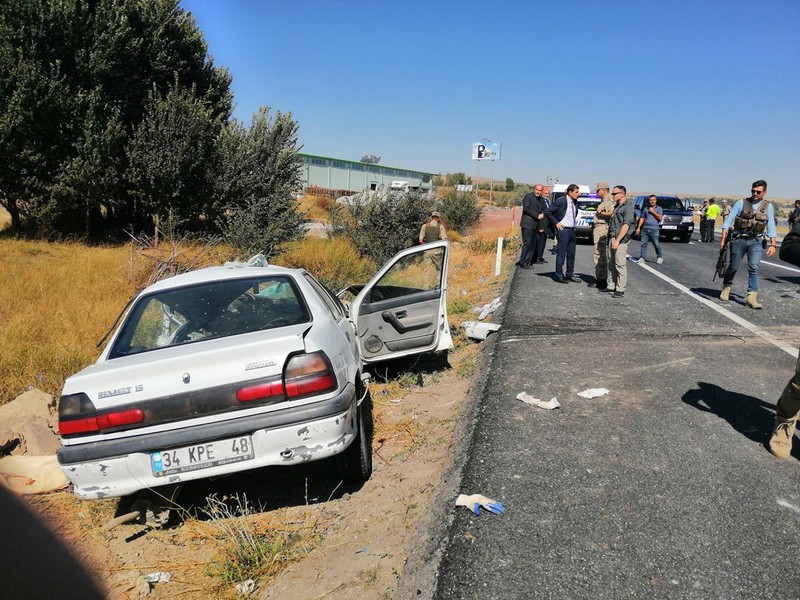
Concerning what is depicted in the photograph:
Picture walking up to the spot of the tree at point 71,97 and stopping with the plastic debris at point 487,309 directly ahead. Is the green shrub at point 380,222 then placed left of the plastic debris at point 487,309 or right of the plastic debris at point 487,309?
left

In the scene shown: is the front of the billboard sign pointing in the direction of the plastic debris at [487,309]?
yes

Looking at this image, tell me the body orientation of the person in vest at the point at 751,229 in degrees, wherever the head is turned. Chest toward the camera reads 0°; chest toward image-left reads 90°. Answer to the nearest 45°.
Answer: approximately 0°

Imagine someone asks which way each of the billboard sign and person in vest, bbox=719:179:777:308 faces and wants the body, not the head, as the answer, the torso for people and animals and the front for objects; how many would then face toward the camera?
2

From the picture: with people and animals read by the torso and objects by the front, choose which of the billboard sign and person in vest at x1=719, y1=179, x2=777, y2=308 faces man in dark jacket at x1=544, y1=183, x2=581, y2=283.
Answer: the billboard sign

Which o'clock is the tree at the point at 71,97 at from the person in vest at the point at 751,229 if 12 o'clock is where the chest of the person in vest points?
The tree is roughly at 3 o'clock from the person in vest.

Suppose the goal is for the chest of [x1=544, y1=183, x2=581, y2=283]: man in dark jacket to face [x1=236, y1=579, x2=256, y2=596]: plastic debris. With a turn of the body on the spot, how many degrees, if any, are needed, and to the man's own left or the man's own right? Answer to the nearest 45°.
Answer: approximately 45° to the man's own right

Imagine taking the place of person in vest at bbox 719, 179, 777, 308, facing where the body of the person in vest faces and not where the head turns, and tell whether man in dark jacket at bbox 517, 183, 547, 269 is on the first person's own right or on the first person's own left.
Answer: on the first person's own right

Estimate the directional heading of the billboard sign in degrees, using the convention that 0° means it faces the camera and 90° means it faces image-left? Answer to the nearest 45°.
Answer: approximately 0°

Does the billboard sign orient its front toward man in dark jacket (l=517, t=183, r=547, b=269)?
yes

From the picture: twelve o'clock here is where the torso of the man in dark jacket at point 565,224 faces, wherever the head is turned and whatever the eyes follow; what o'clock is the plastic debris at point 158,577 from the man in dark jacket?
The plastic debris is roughly at 2 o'clock from the man in dark jacket.

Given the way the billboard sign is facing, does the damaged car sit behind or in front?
in front

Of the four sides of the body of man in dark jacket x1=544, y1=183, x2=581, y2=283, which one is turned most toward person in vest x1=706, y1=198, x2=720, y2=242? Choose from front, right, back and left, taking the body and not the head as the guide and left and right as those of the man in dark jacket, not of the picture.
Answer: left

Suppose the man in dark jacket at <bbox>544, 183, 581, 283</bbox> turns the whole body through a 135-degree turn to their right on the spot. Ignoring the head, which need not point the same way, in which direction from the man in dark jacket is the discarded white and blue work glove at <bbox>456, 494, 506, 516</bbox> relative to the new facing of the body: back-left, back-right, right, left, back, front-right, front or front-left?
left
